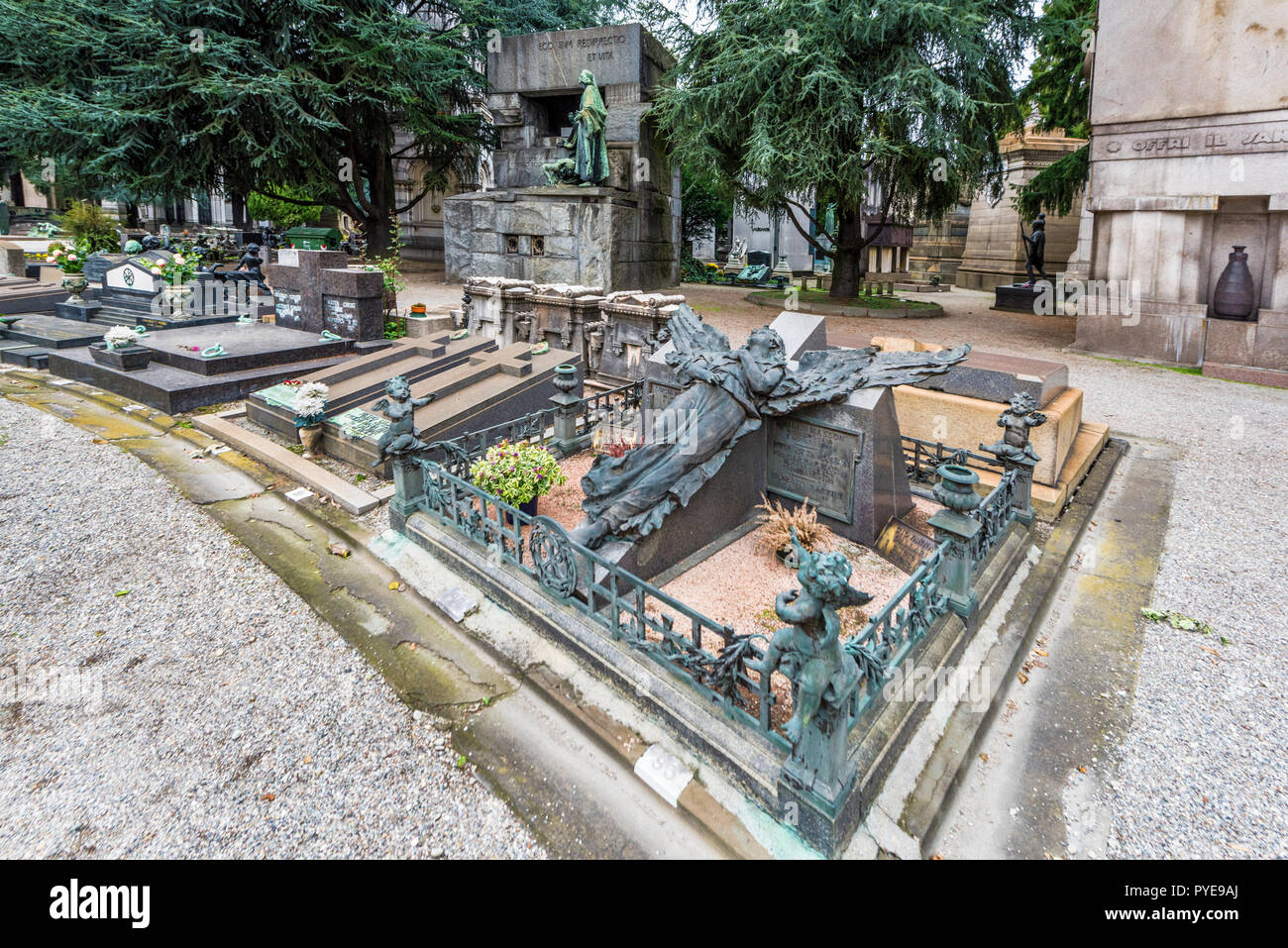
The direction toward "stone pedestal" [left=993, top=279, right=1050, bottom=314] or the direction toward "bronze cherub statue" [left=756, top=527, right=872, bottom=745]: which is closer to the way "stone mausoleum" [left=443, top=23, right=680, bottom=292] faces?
the bronze cherub statue

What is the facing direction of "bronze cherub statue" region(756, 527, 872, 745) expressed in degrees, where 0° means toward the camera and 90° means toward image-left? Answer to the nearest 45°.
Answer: approximately 45°

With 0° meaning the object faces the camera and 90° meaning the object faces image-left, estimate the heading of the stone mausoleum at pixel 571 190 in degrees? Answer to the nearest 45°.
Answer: approximately 45°

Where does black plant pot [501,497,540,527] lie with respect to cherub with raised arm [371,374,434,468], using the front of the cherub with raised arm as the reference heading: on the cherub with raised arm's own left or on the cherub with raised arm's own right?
on the cherub with raised arm's own left

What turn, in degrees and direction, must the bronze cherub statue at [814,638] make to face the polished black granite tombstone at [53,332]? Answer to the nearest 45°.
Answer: approximately 90° to its right

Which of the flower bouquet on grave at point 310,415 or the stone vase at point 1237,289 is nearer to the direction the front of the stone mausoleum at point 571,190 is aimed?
the flower bouquet on grave

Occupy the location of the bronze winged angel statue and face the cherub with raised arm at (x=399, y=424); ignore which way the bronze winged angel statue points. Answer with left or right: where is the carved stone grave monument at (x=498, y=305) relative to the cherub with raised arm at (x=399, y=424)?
right

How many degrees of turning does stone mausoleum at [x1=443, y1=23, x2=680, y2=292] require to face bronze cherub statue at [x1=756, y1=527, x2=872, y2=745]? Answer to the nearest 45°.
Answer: approximately 45° to its left

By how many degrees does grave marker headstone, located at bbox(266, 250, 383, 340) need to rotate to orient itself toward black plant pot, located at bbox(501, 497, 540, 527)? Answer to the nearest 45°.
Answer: approximately 45° to its left
